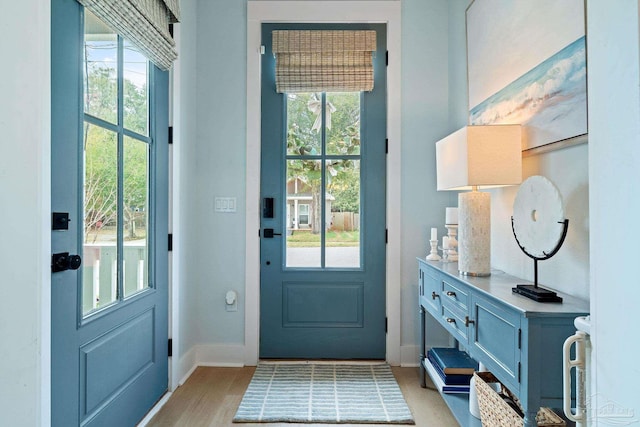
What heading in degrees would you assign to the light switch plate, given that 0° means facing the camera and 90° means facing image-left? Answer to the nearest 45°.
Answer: approximately 0°

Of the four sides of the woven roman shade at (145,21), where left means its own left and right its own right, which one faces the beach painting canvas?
front

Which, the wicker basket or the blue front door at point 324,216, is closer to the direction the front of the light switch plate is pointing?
the wicker basket

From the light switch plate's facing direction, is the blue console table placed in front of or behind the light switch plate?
in front

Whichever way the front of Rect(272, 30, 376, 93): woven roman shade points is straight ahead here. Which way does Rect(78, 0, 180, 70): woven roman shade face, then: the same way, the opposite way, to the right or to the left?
to the left

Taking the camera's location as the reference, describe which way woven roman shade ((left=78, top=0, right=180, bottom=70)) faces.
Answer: facing the viewer and to the right of the viewer

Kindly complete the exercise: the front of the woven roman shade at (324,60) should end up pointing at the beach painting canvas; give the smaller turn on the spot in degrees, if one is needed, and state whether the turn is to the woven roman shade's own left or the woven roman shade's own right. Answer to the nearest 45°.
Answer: approximately 45° to the woven roman shade's own left

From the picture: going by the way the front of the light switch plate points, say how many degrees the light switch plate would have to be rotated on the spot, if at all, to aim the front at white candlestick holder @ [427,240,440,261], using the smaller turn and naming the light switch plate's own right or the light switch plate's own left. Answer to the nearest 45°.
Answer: approximately 45° to the light switch plate's own left

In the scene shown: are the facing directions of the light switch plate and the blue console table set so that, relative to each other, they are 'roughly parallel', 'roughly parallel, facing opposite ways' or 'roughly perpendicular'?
roughly perpendicular

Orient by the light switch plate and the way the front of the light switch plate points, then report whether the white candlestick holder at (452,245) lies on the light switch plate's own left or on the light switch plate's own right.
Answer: on the light switch plate's own left

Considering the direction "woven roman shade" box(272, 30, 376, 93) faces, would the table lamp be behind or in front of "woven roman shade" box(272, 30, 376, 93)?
in front

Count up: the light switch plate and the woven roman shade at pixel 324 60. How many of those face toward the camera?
2
